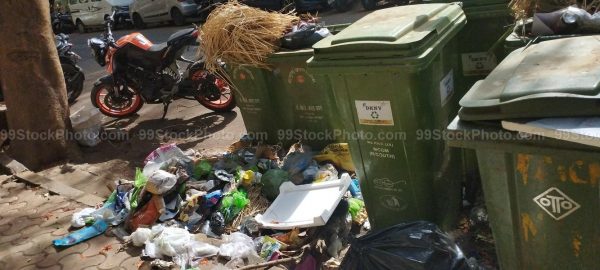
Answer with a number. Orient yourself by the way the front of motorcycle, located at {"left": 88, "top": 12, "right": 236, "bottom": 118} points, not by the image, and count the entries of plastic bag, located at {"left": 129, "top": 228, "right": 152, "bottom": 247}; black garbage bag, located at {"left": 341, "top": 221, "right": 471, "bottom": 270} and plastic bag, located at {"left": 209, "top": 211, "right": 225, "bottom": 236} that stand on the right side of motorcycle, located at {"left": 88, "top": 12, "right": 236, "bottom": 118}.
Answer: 0

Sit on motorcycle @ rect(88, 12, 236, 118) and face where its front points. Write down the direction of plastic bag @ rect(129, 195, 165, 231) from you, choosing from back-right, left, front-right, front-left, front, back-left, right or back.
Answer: left

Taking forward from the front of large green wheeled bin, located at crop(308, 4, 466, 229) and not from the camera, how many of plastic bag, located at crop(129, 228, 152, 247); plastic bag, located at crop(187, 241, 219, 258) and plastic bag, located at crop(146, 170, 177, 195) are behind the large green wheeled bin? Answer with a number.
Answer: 0

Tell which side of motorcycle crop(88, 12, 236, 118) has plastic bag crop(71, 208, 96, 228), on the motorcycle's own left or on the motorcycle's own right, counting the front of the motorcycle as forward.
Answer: on the motorcycle's own left

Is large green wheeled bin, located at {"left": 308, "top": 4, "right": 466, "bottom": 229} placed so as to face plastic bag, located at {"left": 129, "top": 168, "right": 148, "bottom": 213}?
no

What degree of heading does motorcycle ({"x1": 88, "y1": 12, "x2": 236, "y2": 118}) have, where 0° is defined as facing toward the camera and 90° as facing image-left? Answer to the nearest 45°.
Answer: approximately 90°

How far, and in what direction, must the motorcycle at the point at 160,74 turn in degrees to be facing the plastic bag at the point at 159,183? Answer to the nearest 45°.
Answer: approximately 90° to its left

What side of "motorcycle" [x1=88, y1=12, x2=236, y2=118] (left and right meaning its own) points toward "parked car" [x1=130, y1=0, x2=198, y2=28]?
right

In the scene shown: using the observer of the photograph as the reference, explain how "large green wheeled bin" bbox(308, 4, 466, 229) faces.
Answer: facing the viewer and to the left of the viewer
